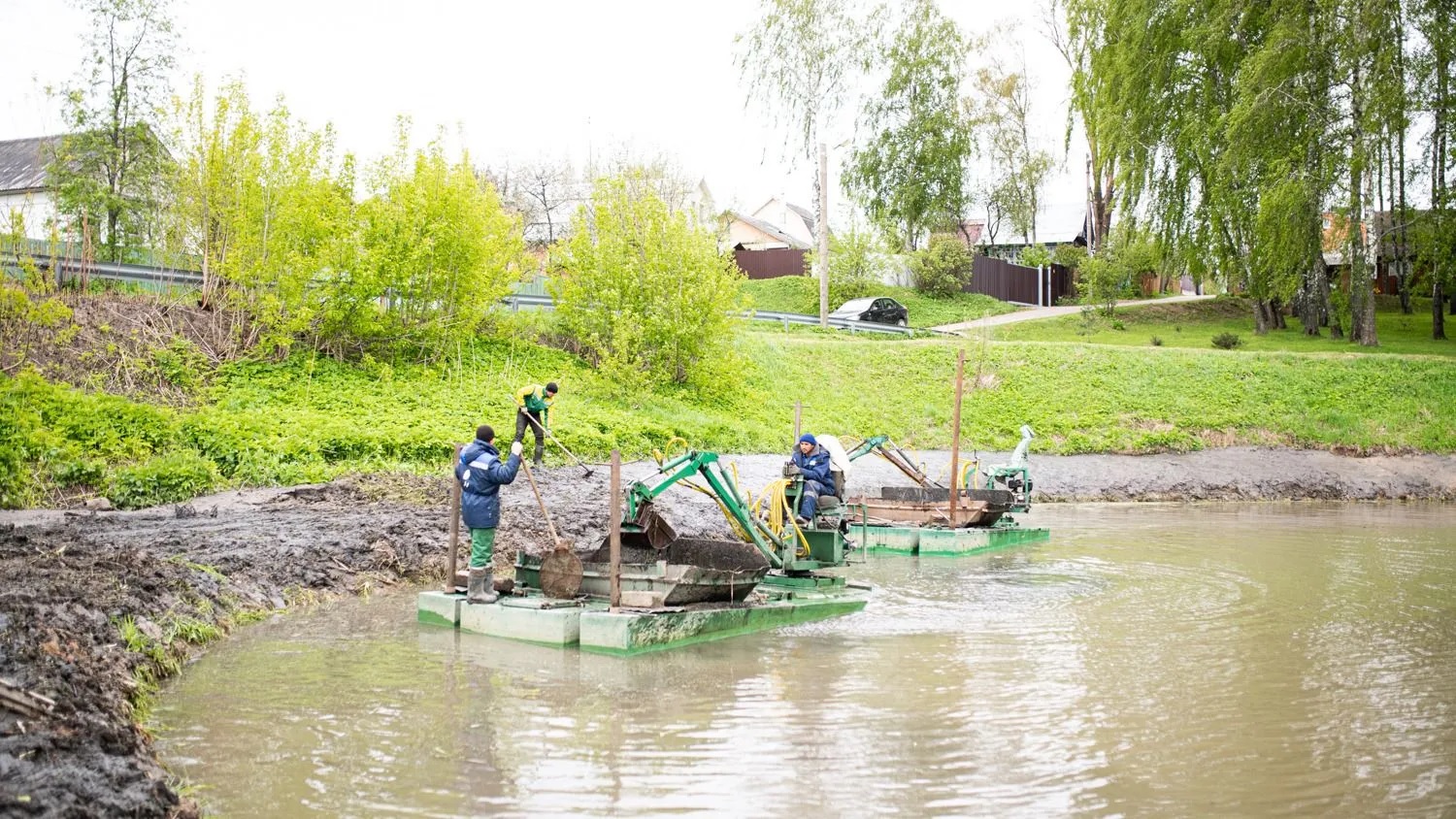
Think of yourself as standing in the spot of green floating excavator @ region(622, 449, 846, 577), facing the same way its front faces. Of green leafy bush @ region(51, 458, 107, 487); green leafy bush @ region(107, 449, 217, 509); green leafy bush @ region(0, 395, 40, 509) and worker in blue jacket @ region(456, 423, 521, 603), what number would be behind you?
0

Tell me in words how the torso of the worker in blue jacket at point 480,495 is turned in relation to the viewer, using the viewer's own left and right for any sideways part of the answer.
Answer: facing away from the viewer and to the right of the viewer

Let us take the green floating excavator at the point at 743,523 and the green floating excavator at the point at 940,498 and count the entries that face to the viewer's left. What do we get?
2

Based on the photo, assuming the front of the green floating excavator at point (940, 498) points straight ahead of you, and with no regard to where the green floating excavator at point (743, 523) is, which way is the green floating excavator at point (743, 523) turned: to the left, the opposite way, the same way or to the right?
the same way

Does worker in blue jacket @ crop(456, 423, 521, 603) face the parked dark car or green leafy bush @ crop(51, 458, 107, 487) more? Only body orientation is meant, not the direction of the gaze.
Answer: the parked dark car

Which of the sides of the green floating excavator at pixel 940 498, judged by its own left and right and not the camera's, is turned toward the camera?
left

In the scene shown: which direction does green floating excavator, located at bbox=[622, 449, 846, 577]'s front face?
to the viewer's left

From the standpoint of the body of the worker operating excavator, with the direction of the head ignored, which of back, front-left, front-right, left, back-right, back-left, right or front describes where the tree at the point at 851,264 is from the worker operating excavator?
back-right

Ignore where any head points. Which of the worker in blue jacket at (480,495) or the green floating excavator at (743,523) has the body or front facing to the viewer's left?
the green floating excavator

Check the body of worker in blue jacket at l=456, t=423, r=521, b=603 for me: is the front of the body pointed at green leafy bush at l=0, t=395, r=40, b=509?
no

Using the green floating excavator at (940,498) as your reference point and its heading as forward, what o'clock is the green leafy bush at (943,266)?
The green leafy bush is roughly at 3 o'clock from the green floating excavator.

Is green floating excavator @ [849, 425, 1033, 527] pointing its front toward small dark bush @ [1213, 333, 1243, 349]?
no

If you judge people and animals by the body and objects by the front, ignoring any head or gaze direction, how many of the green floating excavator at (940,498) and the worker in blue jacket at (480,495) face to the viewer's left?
1

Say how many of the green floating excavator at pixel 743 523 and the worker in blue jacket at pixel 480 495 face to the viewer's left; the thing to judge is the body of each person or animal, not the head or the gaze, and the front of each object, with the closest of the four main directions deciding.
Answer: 1
